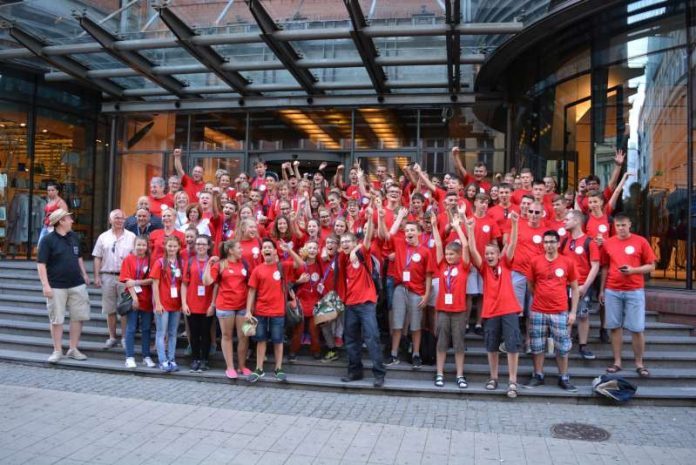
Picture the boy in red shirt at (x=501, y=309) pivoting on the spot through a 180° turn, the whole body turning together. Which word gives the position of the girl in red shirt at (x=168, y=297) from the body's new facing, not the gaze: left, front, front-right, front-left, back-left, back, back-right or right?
left

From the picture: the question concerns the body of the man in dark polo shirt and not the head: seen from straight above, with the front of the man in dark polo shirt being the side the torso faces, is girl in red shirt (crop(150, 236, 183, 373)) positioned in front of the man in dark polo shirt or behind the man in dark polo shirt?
in front

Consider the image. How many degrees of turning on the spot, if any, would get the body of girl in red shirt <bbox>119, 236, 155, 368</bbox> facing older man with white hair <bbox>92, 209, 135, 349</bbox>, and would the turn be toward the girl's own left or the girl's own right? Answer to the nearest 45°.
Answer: approximately 135° to the girl's own right

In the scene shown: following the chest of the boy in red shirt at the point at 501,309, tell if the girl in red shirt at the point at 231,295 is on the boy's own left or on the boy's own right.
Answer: on the boy's own right

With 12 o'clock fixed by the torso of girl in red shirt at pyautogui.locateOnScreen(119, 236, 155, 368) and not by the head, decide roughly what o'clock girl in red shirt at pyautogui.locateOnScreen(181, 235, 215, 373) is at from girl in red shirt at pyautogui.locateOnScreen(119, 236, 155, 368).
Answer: girl in red shirt at pyautogui.locateOnScreen(181, 235, 215, 373) is roughly at 10 o'clock from girl in red shirt at pyautogui.locateOnScreen(119, 236, 155, 368).

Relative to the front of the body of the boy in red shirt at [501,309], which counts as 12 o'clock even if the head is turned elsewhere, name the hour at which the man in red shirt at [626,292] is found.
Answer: the man in red shirt at [626,292] is roughly at 8 o'clock from the boy in red shirt at [501,309].

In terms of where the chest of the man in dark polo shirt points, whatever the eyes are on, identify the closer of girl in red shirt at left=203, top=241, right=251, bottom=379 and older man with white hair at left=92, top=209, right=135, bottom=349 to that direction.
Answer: the girl in red shirt

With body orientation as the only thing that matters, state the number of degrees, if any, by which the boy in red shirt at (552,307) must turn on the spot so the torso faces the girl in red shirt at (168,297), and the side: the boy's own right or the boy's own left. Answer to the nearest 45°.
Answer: approximately 90° to the boy's own right
